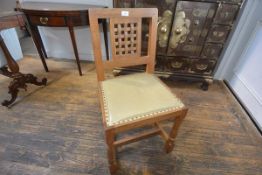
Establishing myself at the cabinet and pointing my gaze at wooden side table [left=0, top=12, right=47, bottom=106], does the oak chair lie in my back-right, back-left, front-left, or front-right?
front-left

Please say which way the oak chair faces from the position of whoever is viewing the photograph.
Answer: facing the viewer and to the right of the viewer

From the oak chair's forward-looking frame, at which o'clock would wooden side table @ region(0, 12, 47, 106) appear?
The wooden side table is roughly at 5 o'clock from the oak chair.

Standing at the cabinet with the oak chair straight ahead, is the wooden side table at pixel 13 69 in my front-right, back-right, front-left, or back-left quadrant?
front-right
